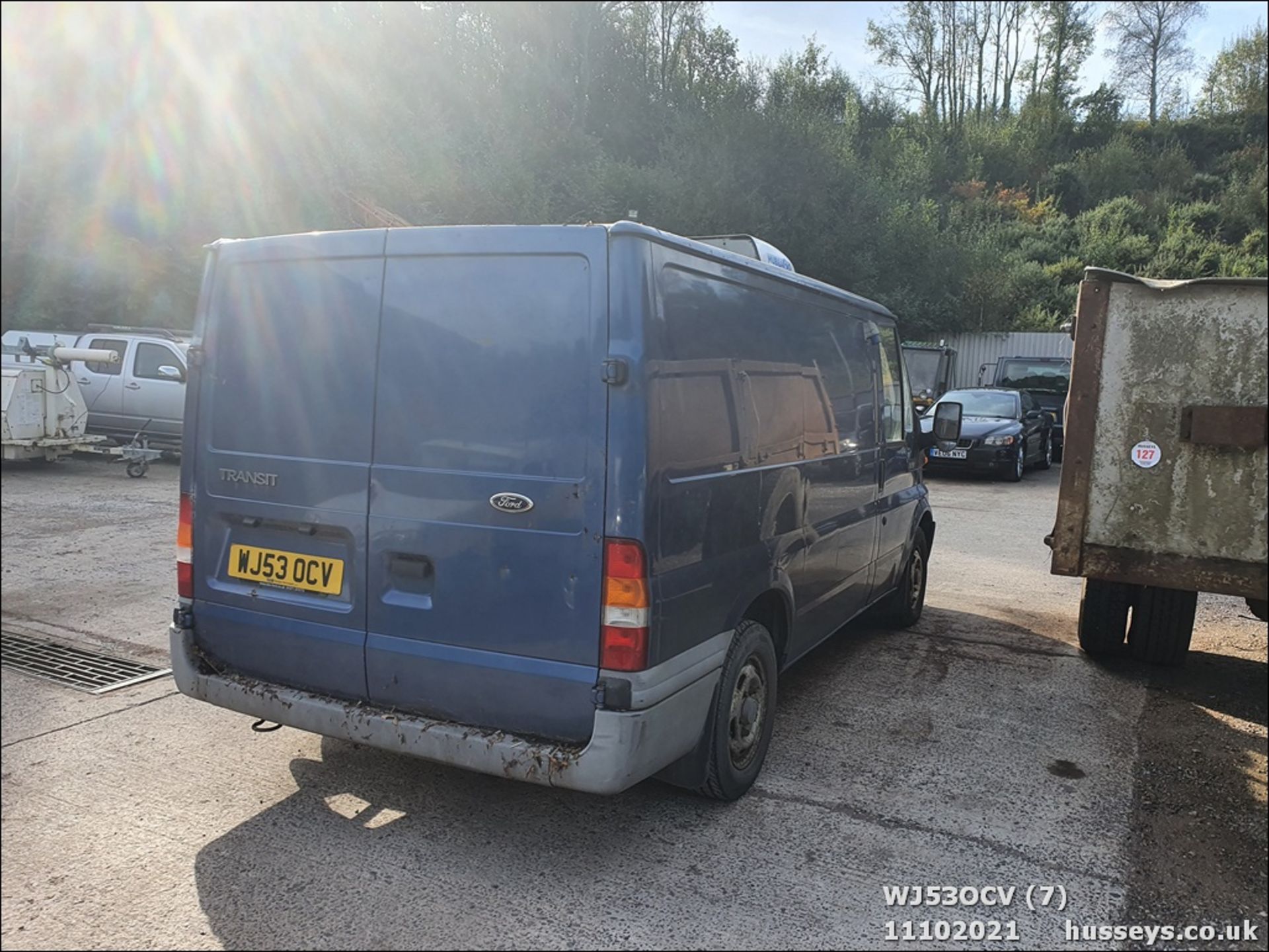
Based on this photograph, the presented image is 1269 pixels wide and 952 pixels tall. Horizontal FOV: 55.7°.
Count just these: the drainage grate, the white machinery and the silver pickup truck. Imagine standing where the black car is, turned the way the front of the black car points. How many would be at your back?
0

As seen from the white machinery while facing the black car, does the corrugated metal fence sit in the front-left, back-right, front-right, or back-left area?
front-left

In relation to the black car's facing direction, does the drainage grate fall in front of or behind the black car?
in front

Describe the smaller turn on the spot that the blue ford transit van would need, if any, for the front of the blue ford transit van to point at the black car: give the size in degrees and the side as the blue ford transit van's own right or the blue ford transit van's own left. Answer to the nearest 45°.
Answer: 0° — it already faces it

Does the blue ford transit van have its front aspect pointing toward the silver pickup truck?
no

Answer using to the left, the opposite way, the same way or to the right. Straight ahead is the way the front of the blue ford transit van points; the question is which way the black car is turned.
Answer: the opposite way

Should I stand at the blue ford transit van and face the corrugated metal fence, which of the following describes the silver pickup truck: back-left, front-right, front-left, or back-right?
front-left

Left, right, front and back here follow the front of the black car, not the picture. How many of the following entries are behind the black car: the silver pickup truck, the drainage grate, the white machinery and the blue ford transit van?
0

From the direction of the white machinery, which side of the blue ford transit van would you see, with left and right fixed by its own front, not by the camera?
left

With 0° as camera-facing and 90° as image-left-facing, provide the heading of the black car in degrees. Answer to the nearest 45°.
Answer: approximately 45°

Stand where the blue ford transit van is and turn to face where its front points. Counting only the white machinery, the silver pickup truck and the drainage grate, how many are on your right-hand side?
0

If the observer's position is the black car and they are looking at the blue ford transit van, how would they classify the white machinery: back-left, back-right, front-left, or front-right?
front-right

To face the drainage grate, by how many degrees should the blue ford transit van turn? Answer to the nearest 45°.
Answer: approximately 90° to its left

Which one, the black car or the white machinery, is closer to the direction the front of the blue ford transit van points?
the black car

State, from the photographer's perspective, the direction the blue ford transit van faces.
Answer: facing away from the viewer and to the right of the viewer

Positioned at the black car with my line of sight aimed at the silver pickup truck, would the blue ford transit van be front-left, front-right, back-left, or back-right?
front-left

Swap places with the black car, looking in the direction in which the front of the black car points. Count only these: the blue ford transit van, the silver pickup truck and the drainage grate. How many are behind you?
0
